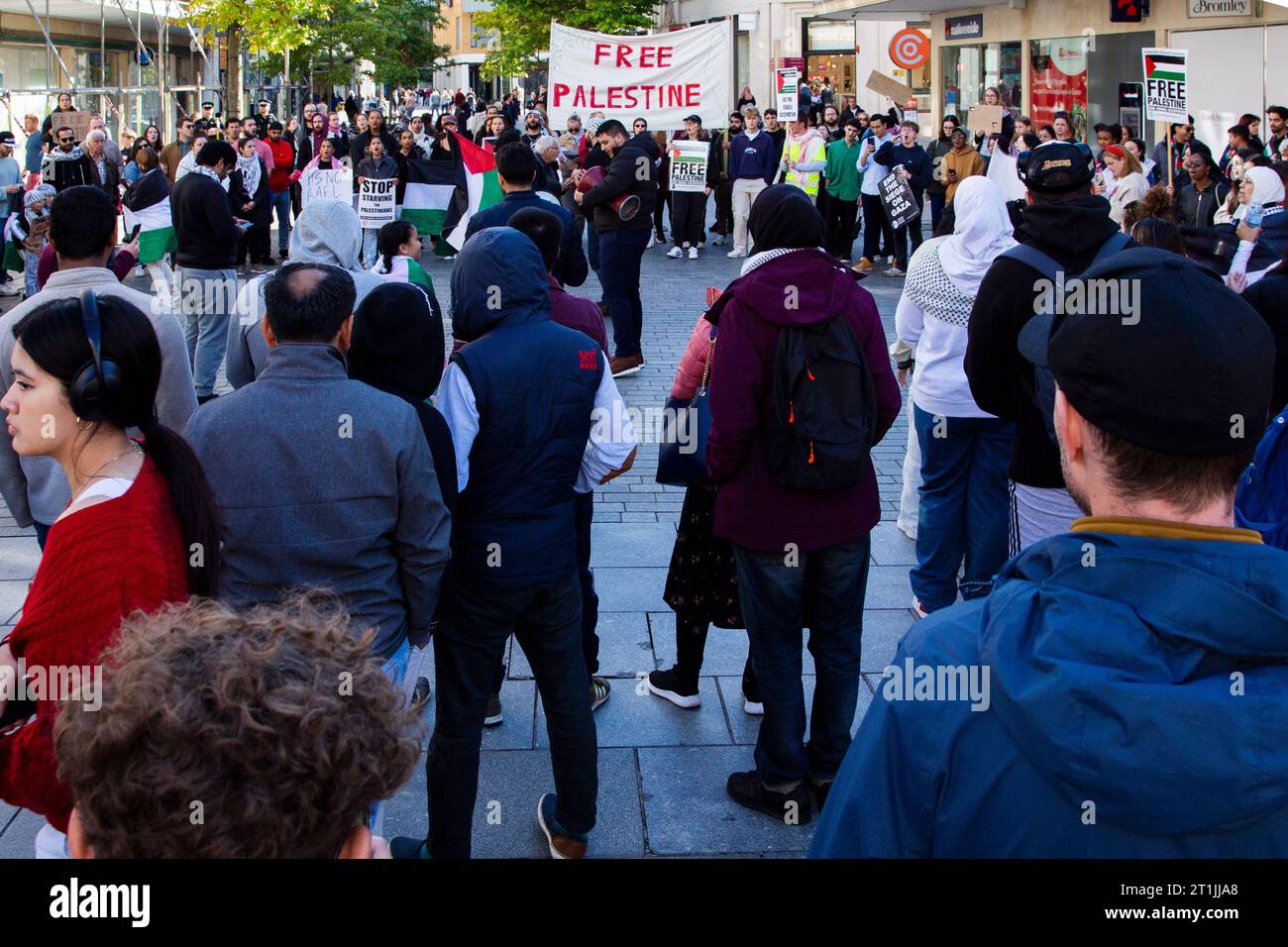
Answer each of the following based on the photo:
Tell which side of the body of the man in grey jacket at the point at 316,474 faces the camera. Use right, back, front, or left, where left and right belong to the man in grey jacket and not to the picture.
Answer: back

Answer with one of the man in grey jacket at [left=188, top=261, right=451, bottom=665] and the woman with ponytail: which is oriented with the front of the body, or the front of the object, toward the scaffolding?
the man in grey jacket

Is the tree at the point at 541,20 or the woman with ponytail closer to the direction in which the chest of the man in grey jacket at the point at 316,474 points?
the tree

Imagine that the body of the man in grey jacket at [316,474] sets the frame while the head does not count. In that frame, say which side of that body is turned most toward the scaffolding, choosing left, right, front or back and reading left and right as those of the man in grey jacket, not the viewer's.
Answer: front

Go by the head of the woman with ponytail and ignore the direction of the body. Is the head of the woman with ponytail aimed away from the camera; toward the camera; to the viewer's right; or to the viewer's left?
to the viewer's left

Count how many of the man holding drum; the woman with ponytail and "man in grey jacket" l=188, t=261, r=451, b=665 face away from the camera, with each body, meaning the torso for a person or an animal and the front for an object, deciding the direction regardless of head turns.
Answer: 1

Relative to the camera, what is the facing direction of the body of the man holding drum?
to the viewer's left

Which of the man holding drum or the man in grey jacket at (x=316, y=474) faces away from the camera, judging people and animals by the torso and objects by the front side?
the man in grey jacket

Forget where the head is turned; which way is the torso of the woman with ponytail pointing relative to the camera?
to the viewer's left

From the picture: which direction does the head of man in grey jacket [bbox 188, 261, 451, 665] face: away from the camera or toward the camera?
away from the camera

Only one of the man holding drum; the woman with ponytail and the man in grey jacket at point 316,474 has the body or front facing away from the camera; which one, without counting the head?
the man in grey jacket

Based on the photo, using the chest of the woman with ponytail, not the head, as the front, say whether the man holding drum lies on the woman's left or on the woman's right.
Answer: on the woman's right

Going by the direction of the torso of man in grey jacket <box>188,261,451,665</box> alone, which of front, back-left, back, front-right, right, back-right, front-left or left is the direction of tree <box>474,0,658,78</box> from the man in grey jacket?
front

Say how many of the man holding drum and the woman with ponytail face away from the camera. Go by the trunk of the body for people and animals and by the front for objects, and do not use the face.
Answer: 0
